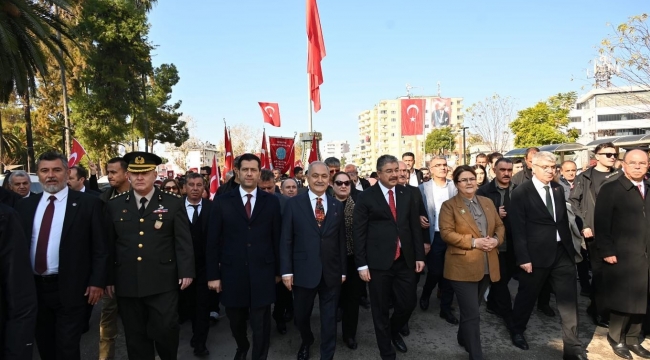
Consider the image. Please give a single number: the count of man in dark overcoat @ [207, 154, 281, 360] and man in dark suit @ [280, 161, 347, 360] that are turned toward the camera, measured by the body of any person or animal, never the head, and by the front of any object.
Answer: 2

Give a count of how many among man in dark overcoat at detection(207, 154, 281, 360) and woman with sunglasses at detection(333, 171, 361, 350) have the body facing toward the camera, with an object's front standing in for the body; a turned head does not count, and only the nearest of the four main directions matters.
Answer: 2

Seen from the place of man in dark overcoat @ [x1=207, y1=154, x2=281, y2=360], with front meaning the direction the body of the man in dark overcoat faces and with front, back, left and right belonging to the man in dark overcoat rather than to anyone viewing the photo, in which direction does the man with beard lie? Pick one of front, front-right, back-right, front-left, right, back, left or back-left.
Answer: right

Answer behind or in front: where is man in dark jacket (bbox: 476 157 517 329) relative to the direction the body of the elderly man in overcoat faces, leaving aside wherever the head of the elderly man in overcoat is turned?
behind

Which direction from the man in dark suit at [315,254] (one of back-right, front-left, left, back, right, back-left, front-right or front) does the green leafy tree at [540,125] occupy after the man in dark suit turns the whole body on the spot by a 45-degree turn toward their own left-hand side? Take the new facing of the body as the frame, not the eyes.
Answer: left

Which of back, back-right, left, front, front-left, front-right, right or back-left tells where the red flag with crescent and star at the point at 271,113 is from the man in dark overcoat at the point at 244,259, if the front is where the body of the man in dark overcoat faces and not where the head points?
back

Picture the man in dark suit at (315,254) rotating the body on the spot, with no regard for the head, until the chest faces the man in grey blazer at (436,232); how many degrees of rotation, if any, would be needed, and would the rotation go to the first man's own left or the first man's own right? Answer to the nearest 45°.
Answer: approximately 135° to the first man's own left

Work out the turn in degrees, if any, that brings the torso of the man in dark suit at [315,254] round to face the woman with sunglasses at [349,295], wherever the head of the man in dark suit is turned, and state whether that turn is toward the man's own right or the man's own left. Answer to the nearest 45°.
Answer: approximately 135° to the man's own left
